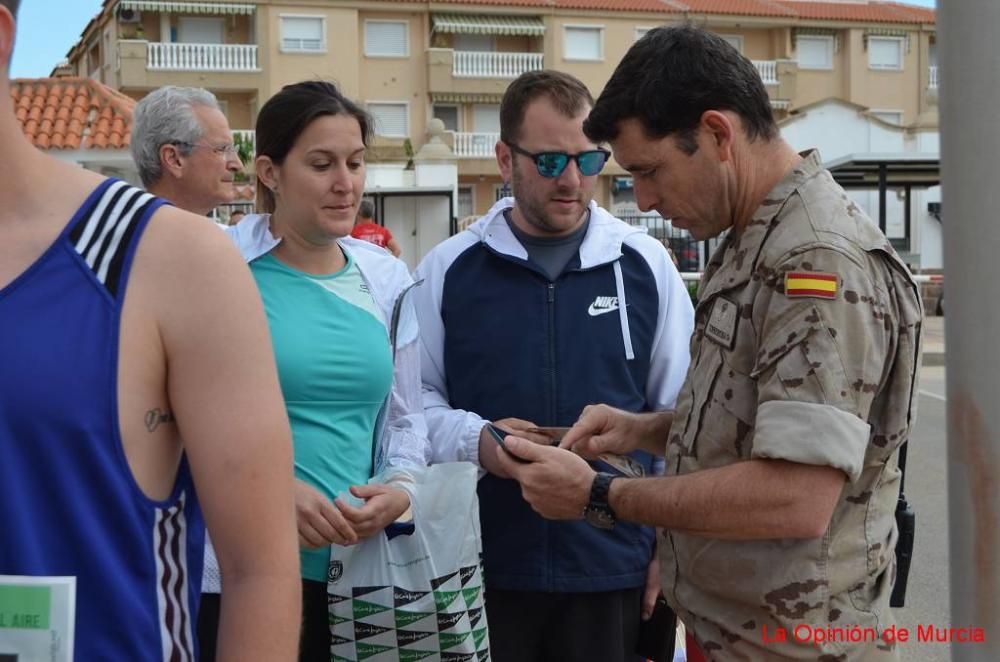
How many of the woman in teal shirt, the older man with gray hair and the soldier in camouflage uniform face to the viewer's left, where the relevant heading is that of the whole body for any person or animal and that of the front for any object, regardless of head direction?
1

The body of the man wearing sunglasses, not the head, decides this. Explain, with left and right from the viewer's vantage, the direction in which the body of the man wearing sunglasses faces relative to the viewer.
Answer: facing the viewer

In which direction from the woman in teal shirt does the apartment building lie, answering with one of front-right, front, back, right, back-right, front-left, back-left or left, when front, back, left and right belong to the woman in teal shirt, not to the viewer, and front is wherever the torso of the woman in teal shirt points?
back-left

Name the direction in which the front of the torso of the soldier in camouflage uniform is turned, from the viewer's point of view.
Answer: to the viewer's left

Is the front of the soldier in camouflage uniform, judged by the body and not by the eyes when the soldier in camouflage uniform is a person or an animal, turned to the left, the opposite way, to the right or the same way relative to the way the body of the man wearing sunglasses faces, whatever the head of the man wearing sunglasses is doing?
to the right

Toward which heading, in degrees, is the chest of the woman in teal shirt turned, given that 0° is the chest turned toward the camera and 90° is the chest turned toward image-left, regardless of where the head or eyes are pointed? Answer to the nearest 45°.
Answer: approximately 315°

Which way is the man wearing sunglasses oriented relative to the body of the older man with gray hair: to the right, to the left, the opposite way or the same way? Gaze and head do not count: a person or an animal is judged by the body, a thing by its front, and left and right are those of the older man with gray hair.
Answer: to the right

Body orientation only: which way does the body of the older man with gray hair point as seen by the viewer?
to the viewer's right

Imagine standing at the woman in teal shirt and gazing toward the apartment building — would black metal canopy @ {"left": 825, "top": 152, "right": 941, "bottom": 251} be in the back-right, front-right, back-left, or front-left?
front-right

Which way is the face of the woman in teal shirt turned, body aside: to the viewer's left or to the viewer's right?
to the viewer's right

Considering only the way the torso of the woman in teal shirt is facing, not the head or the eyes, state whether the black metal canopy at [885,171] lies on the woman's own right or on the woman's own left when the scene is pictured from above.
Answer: on the woman's own left

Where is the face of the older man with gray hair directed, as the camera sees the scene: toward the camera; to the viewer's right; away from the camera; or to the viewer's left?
to the viewer's right

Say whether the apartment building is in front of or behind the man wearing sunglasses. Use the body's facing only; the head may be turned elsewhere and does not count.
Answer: behind

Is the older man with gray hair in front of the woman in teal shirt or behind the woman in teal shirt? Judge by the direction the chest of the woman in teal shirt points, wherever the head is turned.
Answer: behind
